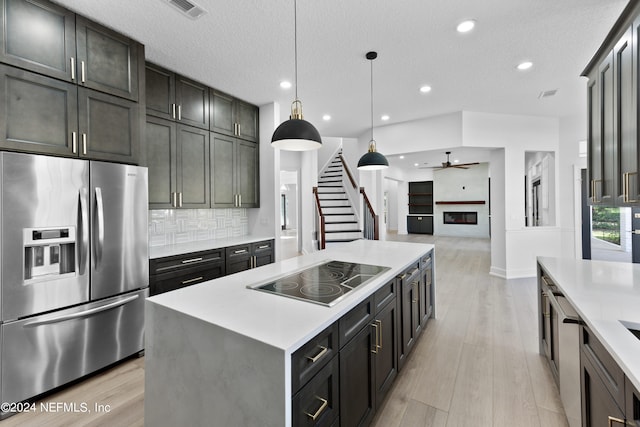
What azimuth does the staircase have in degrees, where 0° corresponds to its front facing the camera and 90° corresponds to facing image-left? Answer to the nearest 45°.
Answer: approximately 0°

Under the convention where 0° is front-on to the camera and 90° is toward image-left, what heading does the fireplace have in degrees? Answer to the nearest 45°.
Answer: approximately 0°

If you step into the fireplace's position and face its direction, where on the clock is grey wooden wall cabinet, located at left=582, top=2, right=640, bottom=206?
The grey wooden wall cabinet is roughly at 12 o'clock from the fireplace.

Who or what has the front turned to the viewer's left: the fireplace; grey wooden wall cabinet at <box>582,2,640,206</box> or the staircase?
the grey wooden wall cabinet

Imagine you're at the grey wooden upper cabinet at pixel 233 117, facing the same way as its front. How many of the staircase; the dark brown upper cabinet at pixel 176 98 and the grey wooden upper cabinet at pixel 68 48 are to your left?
1

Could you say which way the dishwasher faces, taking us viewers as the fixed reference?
facing to the left of the viewer

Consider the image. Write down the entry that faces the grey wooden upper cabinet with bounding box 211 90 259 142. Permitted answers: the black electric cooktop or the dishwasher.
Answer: the dishwasher

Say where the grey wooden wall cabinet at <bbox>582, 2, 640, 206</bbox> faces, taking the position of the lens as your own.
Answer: facing to the left of the viewer

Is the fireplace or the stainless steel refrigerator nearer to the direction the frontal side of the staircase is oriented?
the stainless steel refrigerator

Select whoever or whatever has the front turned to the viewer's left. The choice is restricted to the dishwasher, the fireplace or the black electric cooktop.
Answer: the dishwasher

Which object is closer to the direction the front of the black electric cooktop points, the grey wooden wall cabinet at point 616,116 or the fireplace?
the grey wooden wall cabinet
